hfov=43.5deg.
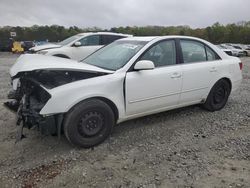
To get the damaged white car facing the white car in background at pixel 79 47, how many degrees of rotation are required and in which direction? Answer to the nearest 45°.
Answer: approximately 135° to its right

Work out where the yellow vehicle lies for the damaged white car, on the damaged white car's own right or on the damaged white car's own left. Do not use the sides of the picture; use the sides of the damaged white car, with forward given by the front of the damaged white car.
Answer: on the damaged white car's own right

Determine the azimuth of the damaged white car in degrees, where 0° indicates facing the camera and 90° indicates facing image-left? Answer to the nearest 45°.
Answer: approximately 45°
